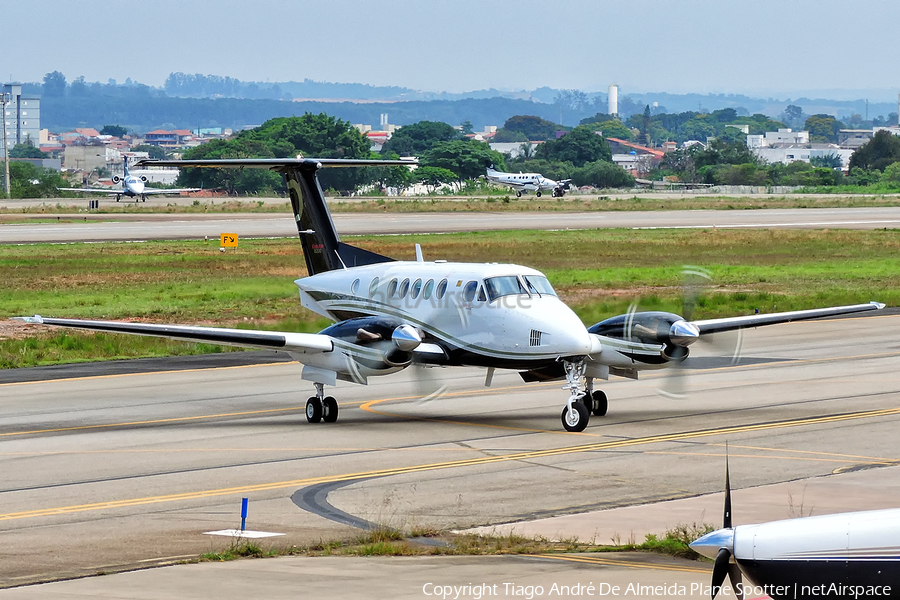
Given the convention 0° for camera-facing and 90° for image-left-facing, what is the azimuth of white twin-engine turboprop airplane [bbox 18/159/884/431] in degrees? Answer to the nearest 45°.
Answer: approximately 315°
